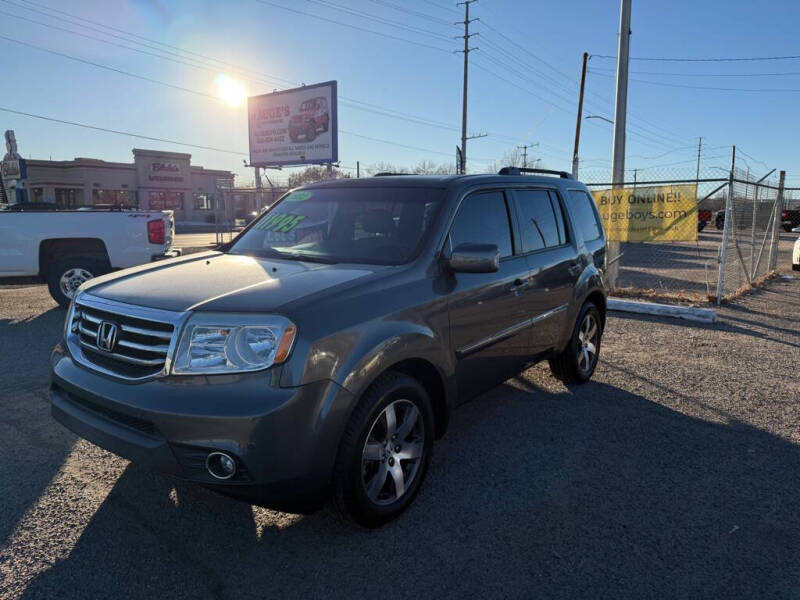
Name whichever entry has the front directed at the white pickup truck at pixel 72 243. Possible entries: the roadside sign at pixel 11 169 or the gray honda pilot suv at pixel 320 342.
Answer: the roadside sign

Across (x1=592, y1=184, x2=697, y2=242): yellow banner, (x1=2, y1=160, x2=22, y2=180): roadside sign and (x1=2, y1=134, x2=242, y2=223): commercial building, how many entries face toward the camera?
3

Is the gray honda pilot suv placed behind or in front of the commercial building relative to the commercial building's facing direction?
in front

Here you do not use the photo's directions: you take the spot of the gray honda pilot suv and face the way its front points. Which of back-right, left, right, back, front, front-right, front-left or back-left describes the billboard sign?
back-right

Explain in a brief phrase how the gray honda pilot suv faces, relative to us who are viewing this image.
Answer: facing the viewer and to the left of the viewer

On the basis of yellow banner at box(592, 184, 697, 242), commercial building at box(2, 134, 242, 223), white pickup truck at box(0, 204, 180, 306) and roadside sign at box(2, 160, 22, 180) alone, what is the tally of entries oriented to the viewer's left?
1

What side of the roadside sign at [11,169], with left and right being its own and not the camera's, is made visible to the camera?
front

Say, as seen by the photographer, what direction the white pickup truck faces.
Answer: facing to the left of the viewer

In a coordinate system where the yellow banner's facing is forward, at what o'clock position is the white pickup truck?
The white pickup truck is roughly at 2 o'clock from the yellow banner.

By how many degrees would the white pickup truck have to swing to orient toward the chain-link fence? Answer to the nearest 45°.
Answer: approximately 180°

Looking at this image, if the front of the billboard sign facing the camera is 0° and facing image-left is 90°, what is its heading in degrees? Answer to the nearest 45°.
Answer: approximately 45°

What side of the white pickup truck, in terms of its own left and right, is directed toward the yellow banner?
back

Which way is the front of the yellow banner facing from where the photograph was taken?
facing the viewer

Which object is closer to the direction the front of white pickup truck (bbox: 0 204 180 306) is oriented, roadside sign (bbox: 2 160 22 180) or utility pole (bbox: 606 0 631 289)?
the roadside sign

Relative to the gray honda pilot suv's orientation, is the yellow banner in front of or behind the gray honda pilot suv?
behind

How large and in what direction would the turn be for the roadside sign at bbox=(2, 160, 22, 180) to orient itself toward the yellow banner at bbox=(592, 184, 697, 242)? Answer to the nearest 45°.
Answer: approximately 45° to its left

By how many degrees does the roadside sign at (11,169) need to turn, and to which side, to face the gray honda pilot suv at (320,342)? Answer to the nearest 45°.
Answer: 0° — it already faces it

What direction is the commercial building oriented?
toward the camera
